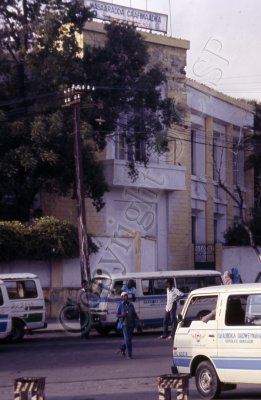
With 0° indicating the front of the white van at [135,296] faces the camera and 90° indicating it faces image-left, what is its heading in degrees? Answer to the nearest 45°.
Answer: approximately 45°
